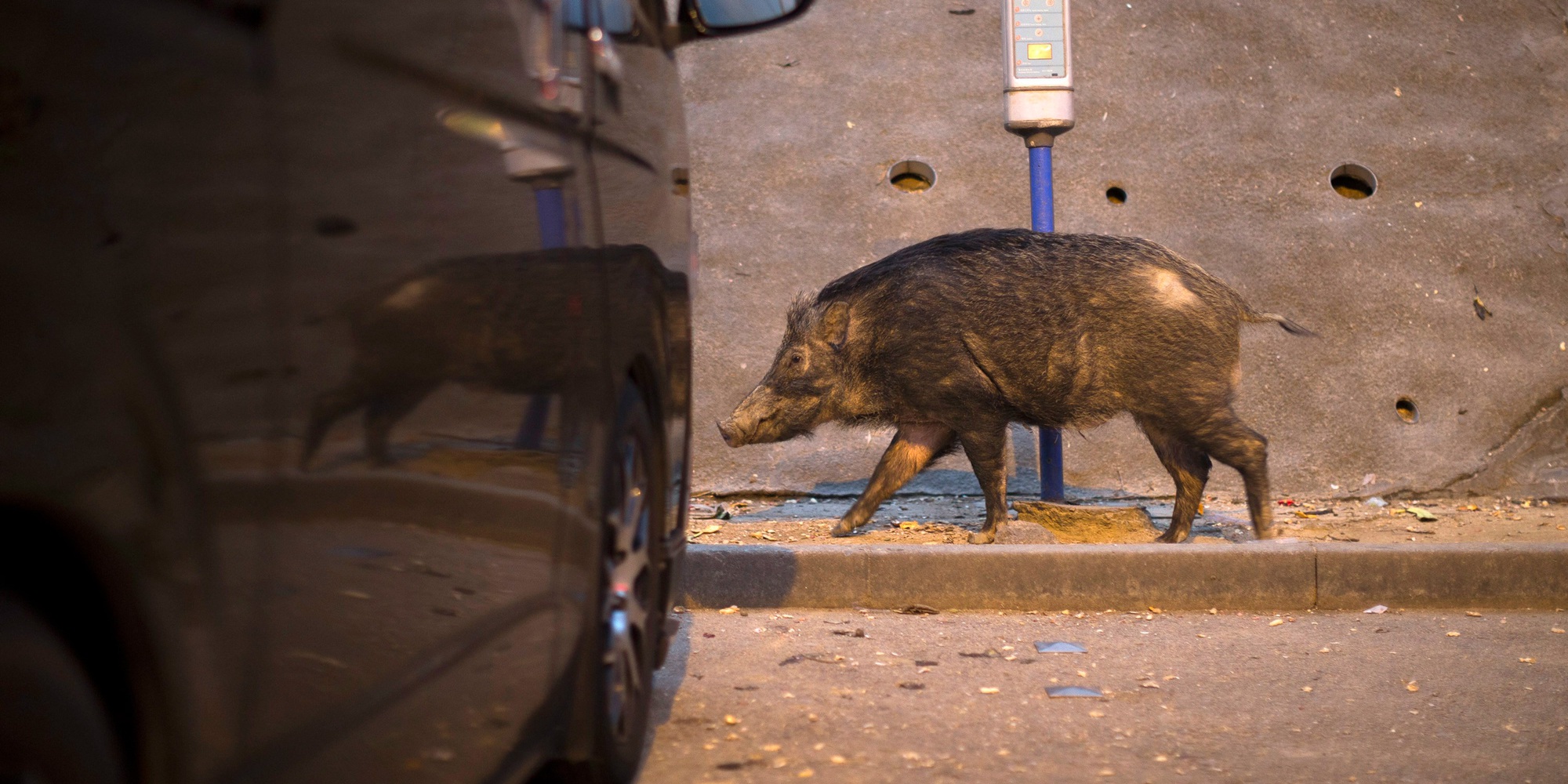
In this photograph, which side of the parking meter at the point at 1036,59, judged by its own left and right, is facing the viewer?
front

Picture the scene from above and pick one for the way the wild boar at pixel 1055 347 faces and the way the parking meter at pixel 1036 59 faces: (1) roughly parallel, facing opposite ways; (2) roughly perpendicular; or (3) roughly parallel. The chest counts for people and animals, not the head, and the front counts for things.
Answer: roughly perpendicular

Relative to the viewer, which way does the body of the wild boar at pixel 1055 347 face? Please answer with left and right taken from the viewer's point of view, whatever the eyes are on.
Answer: facing to the left of the viewer

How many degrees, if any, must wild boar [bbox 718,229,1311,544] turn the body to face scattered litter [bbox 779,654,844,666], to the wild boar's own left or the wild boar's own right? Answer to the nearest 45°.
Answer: approximately 90° to the wild boar's own left

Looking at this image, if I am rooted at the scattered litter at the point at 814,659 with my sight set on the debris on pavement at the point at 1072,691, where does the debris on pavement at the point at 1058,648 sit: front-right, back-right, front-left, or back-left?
front-left

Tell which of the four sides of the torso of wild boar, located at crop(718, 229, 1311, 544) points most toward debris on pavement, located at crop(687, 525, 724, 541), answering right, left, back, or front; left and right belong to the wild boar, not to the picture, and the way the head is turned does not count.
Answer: front

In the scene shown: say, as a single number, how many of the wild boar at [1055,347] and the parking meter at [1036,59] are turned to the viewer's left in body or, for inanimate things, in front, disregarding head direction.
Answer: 1

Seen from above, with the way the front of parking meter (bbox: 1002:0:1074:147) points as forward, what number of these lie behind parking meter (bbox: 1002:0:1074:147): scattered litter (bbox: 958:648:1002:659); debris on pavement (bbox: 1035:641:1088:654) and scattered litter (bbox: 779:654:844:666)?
0

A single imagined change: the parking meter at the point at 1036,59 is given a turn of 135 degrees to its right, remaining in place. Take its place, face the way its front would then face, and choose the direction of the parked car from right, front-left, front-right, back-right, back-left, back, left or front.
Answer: back-left

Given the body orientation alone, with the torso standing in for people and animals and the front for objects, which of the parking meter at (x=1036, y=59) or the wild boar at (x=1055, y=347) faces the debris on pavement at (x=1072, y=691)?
the parking meter

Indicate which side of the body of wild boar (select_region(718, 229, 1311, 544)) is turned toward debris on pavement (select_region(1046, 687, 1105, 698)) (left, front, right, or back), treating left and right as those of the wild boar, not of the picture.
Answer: left

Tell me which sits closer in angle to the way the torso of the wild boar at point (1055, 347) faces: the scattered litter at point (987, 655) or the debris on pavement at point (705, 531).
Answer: the debris on pavement

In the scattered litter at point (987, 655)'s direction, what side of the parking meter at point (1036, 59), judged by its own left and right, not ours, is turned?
front

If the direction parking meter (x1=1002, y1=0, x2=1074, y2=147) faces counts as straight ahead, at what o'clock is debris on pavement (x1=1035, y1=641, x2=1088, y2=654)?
The debris on pavement is roughly at 12 o'clock from the parking meter.

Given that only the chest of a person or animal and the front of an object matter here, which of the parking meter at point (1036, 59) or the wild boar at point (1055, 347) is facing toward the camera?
the parking meter

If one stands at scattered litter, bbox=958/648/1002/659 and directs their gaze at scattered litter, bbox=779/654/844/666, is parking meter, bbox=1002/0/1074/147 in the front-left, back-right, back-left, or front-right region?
back-right
